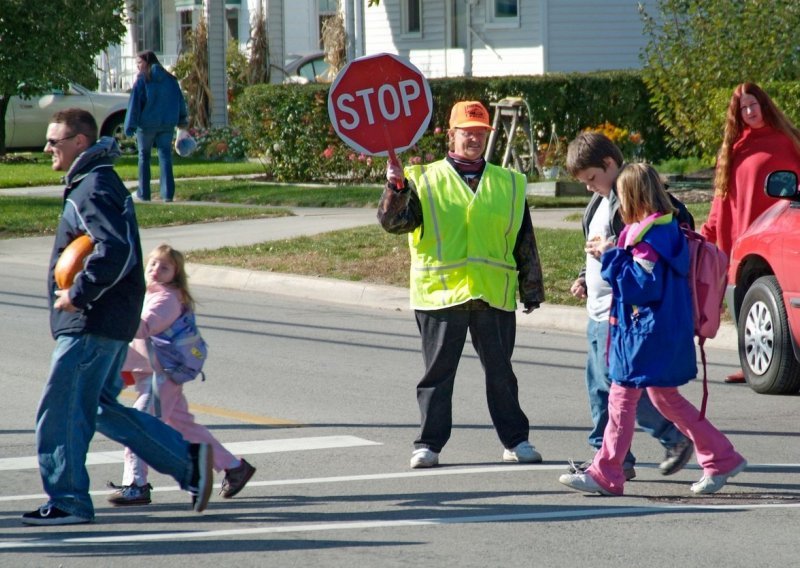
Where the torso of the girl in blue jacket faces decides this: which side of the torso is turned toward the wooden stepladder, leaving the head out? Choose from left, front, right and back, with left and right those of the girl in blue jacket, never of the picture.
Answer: right

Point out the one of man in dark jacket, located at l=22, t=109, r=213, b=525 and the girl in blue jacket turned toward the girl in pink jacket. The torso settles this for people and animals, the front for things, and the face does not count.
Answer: the girl in blue jacket

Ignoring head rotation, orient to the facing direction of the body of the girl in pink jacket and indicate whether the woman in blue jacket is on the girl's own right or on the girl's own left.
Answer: on the girl's own right

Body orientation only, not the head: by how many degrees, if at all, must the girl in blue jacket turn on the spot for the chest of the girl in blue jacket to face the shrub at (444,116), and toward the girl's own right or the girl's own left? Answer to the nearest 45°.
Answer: approximately 90° to the girl's own right

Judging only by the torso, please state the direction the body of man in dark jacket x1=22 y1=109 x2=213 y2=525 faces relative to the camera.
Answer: to the viewer's left

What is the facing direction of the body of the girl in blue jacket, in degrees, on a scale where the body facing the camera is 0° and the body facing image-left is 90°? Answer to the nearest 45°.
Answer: approximately 90°

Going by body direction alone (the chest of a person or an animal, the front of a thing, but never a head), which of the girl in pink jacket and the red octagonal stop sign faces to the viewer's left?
the girl in pink jacket

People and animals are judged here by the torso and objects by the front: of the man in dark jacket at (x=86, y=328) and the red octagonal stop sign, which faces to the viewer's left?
the man in dark jacket

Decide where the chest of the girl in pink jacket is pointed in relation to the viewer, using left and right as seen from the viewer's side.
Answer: facing to the left of the viewer

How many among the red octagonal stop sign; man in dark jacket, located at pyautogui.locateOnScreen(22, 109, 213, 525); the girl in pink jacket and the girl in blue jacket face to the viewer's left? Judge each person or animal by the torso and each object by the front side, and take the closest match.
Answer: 3
